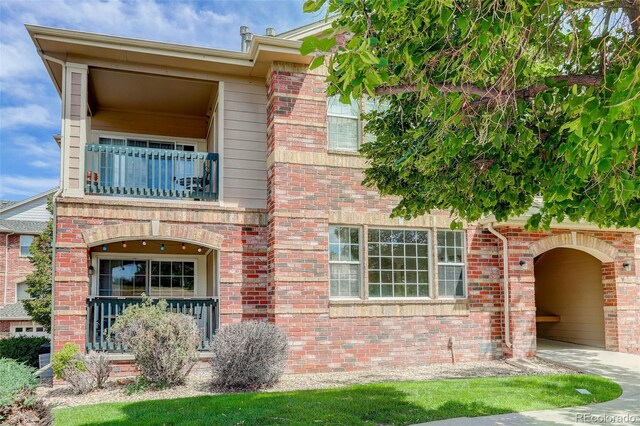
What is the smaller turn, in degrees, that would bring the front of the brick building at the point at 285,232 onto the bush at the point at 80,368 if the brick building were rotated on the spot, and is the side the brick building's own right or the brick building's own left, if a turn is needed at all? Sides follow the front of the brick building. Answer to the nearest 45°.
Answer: approximately 45° to the brick building's own right

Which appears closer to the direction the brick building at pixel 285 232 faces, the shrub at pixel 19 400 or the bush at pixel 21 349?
the shrub

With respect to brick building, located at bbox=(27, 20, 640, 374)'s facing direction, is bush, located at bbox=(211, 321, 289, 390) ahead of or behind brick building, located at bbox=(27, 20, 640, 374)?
ahead

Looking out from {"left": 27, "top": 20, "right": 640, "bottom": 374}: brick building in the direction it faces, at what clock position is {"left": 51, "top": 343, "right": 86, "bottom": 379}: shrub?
The shrub is roughly at 2 o'clock from the brick building.

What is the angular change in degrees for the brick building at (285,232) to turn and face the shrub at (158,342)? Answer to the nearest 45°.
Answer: approximately 45° to its right

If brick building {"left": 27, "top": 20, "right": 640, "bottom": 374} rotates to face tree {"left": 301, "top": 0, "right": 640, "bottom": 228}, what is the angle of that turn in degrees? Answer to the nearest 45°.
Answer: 0° — it already faces it

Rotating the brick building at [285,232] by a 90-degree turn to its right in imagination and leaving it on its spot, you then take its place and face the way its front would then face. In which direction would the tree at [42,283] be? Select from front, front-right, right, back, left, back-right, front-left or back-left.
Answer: front-right

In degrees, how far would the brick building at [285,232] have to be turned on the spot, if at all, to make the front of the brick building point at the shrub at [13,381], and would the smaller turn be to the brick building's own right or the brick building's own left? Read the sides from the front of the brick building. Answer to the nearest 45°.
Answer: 0° — it already faces it

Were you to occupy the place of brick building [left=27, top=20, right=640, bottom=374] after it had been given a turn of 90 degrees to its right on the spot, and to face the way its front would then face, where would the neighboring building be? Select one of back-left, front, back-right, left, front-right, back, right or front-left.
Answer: front-right

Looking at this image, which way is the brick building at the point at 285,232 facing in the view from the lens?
facing the viewer

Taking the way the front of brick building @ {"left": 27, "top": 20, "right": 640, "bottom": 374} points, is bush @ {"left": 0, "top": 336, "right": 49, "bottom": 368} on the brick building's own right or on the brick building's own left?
on the brick building's own right
